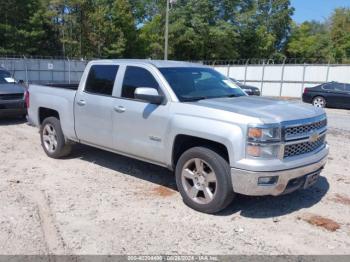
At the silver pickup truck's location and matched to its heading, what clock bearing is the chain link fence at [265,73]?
The chain link fence is roughly at 8 o'clock from the silver pickup truck.

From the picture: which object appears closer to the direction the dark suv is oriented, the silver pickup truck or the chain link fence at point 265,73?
the silver pickup truck

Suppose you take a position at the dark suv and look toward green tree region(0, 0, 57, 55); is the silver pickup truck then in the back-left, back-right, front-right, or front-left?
back-right

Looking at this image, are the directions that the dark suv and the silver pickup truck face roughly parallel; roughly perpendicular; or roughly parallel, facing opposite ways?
roughly parallel

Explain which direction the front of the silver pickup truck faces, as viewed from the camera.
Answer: facing the viewer and to the right of the viewer

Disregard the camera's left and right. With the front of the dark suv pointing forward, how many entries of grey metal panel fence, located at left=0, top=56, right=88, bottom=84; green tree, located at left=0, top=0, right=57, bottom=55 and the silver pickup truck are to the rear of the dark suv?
2

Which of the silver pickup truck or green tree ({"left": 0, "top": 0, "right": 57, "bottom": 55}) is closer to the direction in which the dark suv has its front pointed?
the silver pickup truck

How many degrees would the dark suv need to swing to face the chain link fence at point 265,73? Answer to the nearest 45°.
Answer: approximately 135° to its left

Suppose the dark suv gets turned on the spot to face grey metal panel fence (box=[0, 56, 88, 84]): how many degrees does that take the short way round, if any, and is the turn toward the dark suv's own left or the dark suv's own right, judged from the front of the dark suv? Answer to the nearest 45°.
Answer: approximately 180°

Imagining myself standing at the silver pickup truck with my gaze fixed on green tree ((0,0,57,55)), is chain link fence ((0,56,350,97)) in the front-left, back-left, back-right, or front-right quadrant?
front-right

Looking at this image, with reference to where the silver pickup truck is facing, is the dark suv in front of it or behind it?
behind

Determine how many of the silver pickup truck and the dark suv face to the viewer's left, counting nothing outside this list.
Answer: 0

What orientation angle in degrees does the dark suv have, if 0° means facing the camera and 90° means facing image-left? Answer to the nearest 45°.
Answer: approximately 0°

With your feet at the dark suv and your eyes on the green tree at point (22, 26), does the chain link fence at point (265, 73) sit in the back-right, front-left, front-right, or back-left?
front-right

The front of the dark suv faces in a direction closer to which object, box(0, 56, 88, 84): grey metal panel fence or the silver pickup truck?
the silver pickup truck

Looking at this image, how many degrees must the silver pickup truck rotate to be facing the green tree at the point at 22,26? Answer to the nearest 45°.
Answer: approximately 180°
